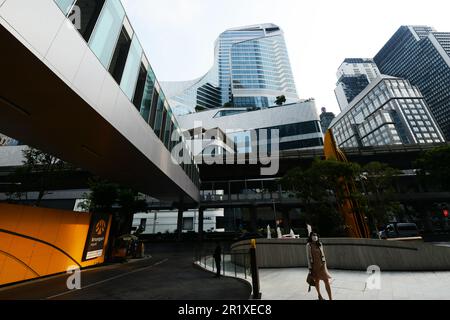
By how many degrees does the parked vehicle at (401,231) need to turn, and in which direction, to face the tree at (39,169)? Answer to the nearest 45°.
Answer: approximately 45° to its left

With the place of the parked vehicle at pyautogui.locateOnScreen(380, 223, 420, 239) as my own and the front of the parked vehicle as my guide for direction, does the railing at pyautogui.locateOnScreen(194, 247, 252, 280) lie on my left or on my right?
on my left

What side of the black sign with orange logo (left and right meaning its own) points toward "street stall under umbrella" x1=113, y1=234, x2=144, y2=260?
left

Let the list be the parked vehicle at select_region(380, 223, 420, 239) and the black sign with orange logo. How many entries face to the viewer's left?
1

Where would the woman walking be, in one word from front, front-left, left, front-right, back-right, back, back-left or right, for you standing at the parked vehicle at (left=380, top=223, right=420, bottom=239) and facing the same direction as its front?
left

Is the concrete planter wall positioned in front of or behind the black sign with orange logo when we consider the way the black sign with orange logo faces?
in front

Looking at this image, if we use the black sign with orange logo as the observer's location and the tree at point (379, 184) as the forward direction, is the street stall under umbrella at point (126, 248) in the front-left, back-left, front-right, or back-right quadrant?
front-left

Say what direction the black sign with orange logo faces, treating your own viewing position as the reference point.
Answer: facing the viewer and to the right of the viewer

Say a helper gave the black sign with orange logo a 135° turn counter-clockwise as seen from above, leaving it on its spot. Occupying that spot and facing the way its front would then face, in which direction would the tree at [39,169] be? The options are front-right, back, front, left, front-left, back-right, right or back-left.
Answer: front-left

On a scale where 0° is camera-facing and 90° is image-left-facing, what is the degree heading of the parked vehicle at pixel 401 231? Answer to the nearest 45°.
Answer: approximately 90°

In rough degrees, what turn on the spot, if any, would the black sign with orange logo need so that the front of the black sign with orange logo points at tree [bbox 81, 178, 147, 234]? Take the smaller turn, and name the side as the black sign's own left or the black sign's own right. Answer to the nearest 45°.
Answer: approximately 135° to the black sign's own left

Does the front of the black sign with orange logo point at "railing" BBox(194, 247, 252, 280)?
yes

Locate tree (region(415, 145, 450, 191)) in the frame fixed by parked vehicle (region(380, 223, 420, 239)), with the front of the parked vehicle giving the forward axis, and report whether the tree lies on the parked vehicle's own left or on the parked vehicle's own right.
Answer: on the parked vehicle's own right

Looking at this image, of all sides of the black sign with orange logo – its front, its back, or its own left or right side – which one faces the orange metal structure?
front
